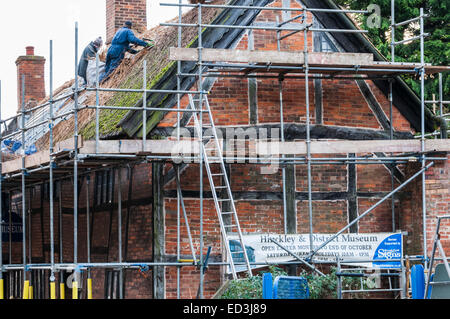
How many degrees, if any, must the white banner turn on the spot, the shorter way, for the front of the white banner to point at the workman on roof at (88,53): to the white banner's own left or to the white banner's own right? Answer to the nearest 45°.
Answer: approximately 135° to the white banner's own right

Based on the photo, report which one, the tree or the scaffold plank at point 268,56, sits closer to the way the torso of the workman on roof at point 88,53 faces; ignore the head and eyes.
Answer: the tree

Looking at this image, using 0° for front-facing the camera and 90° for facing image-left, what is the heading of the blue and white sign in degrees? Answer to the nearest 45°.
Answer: approximately 0°

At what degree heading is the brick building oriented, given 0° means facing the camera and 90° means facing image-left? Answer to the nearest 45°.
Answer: approximately 0°

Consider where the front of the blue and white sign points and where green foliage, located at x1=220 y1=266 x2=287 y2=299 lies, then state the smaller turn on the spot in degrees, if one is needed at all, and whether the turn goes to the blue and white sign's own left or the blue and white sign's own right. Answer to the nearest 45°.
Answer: approximately 45° to the blue and white sign's own right

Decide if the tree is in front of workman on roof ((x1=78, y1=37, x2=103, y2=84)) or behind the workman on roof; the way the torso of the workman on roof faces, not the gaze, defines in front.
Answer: in front

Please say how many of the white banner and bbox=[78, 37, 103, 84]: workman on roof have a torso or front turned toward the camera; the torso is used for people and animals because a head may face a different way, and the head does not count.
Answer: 1

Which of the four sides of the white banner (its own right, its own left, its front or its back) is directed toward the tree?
back
